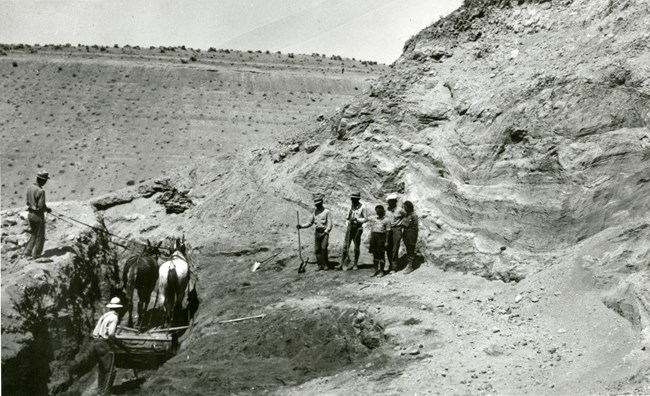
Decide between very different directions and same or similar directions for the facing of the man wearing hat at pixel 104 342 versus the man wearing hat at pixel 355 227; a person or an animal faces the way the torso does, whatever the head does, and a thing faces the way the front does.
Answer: very different directions

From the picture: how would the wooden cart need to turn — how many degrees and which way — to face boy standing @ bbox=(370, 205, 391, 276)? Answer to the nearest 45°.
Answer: approximately 90° to its right

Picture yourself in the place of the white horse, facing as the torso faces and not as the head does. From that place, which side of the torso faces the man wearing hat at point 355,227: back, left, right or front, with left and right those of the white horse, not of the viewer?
right

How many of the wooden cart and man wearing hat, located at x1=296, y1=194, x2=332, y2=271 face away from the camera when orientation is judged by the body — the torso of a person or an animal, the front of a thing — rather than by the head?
1

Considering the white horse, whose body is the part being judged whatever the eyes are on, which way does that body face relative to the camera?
away from the camera

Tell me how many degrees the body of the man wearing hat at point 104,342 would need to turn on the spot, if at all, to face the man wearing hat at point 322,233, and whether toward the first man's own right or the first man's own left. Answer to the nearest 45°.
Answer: approximately 45° to the first man's own right

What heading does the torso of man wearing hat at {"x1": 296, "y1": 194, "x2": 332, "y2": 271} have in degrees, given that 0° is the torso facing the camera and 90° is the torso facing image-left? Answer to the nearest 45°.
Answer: approximately 45°

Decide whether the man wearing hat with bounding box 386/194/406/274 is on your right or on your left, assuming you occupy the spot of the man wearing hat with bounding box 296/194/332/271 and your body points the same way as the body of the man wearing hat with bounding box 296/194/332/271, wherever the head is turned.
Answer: on your left

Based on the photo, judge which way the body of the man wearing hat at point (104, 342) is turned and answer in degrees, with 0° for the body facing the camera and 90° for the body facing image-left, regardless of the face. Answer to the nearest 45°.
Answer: approximately 225°

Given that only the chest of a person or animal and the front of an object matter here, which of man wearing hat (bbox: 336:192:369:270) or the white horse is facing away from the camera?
the white horse

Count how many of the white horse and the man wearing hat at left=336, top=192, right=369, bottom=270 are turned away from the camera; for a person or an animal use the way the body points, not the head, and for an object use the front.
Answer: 1

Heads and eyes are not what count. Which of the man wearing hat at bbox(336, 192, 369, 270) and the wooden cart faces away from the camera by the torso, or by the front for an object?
the wooden cart

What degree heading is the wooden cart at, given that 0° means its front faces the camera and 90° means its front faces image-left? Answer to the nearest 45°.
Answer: approximately 180°
